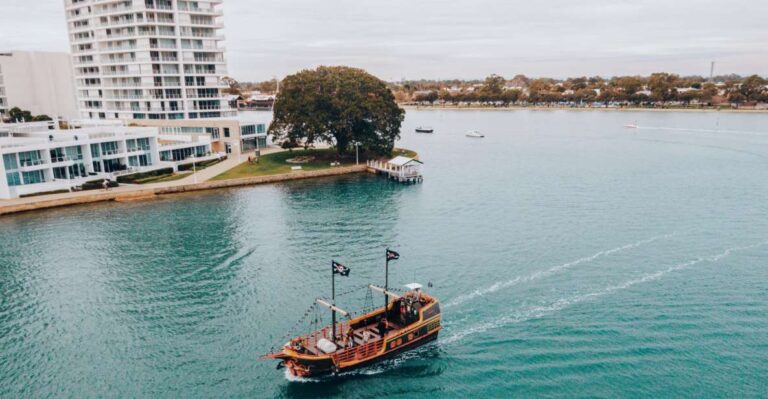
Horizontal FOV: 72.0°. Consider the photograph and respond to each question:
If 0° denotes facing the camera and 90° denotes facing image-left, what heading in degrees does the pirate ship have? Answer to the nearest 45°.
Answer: approximately 45°
